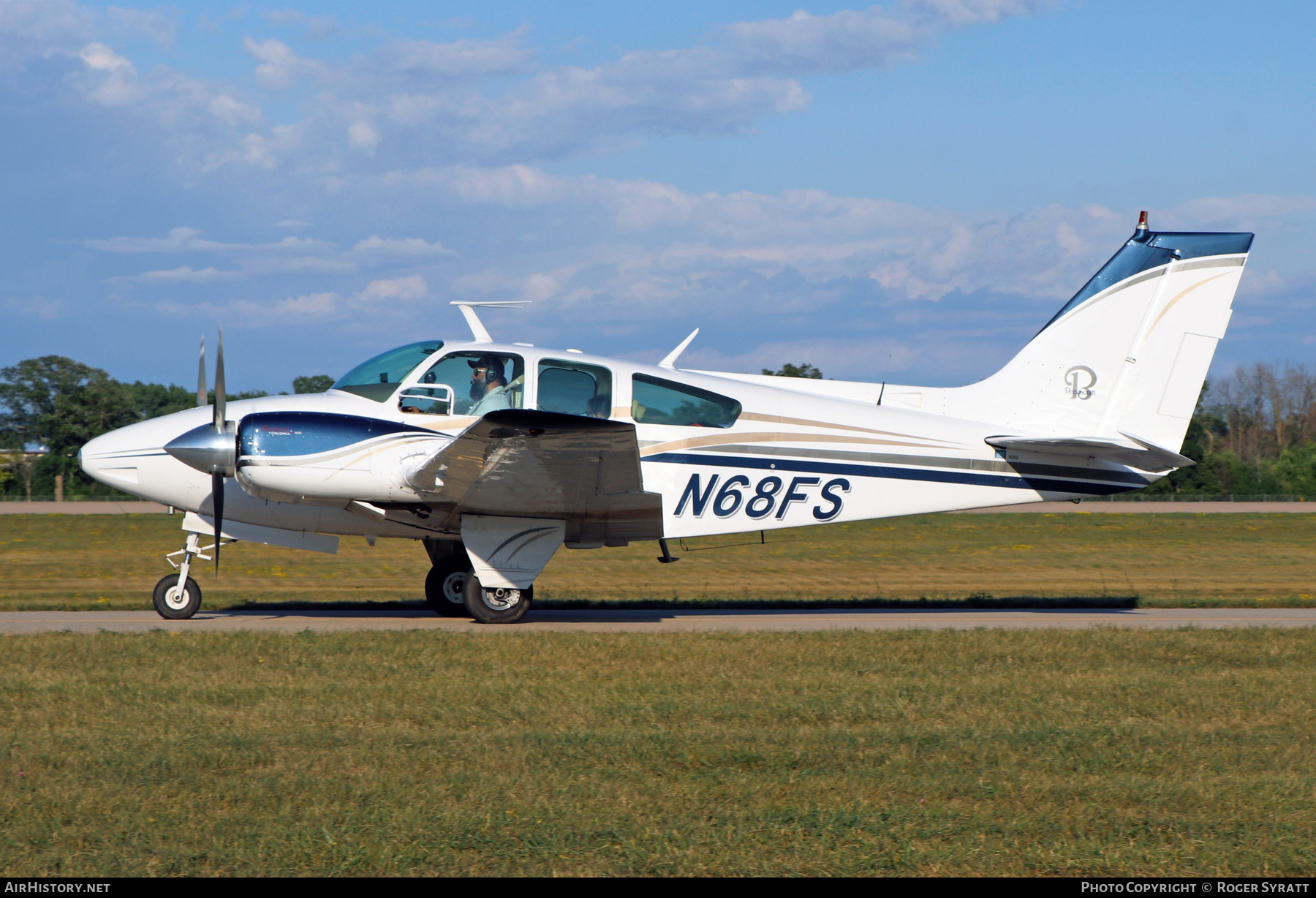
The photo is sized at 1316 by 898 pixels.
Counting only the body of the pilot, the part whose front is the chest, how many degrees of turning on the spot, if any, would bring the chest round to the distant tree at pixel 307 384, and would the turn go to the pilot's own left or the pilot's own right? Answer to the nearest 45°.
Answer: approximately 90° to the pilot's own right

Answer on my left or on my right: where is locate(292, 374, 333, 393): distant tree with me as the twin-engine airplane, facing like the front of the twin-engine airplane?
on my right

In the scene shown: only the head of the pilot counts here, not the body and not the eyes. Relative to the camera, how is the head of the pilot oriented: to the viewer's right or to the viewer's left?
to the viewer's left

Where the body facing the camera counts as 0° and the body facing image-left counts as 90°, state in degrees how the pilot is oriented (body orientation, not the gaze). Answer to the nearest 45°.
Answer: approximately 90°

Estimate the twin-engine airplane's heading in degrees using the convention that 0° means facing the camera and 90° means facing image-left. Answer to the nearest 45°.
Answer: approximately 90°
